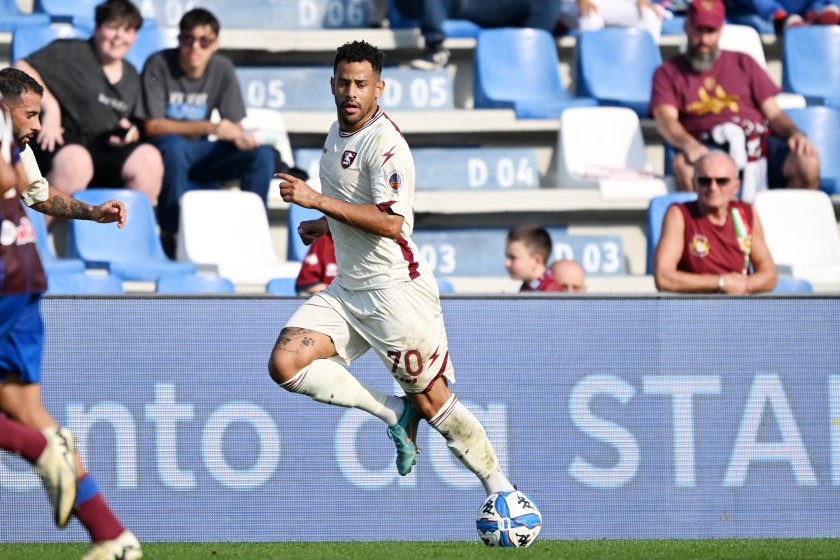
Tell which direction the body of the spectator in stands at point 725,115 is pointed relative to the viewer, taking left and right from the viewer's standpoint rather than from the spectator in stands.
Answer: facing the viewer

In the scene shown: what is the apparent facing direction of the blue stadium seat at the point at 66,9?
toward the camera

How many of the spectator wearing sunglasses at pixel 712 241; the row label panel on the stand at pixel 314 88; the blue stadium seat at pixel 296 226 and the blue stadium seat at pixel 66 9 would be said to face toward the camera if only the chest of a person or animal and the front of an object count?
4

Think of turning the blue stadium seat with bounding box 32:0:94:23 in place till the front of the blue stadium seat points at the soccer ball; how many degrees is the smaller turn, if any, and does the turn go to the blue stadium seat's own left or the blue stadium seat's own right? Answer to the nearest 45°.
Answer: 0° — it already faces it

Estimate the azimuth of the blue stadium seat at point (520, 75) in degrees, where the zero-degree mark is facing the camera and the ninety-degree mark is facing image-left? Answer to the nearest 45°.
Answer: approximately 315°

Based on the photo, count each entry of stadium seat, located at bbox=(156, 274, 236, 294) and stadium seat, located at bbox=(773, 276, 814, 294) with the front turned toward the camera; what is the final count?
2

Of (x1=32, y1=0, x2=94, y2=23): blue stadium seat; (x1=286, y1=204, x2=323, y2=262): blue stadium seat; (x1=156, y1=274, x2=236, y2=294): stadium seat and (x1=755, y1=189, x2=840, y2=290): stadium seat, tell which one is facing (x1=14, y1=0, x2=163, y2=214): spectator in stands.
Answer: (x1=32, y1=0, x2=94, y2=23): blue stadium seat

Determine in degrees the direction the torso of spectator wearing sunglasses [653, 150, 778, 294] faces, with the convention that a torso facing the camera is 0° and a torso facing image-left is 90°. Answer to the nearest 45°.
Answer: approximately 0°

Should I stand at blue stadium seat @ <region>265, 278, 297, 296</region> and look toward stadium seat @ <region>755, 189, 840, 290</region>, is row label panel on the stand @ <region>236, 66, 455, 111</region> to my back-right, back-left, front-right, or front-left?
front-left

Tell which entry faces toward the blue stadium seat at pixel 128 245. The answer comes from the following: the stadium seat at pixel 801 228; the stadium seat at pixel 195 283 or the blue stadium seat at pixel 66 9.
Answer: the blue stadium seat at pixel 66 9

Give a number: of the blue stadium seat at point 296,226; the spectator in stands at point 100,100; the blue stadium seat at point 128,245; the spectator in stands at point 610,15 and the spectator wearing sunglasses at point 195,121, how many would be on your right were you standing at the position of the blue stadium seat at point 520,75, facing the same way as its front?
4

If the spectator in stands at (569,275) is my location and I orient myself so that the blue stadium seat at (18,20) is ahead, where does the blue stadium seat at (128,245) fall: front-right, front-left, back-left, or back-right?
front-left

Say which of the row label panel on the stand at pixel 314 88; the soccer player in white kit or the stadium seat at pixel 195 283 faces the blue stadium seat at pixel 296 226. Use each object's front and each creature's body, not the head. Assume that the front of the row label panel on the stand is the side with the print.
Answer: the row label panel on the stand at pixel 314 88

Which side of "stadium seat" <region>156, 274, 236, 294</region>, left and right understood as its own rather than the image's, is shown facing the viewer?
front

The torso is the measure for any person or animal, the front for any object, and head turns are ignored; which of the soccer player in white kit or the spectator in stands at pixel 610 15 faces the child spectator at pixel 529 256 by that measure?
the spectator in stands

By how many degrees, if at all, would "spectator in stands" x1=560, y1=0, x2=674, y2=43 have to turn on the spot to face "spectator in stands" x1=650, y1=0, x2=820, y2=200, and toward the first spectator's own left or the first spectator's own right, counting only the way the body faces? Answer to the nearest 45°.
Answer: approximately 45° to the first spectator's own left

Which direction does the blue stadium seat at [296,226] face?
toward the camera

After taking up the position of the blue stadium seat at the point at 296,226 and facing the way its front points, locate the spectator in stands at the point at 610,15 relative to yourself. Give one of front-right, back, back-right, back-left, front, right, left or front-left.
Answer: back-left

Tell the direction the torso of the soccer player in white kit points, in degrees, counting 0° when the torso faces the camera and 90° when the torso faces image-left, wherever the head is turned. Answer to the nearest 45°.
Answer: approximately 45°
